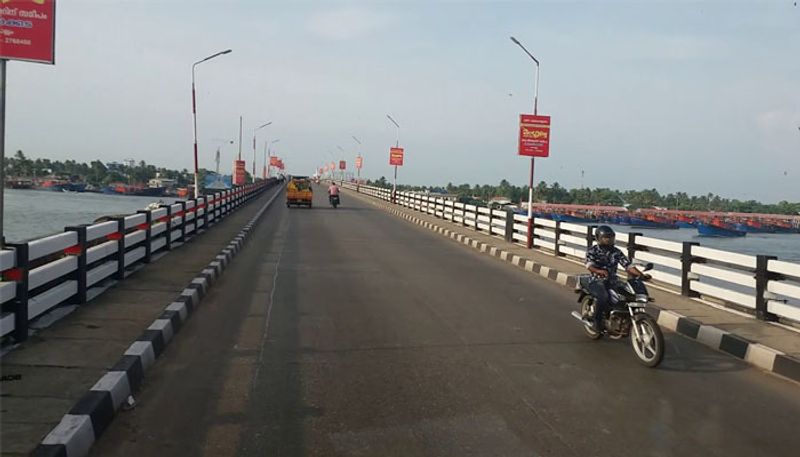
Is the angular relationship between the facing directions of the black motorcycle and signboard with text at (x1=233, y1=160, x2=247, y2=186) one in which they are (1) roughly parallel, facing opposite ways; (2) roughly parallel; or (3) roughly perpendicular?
roughly parallel

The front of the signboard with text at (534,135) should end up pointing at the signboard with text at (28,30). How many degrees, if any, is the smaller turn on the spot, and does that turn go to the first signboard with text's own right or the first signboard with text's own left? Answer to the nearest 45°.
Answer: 0° — it already faces it

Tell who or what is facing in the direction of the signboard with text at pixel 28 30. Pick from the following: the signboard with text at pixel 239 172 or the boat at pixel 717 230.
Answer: the signboard with text at pixel 239 172

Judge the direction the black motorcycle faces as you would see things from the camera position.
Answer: facing the viewer and to the right of the viewer

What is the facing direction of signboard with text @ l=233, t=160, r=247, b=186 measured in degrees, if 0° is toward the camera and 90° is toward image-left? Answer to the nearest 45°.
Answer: approximately 0°

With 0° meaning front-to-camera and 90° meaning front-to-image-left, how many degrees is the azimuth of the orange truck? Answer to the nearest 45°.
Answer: approximately 180°

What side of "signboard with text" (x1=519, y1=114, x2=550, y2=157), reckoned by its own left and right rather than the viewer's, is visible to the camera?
front
